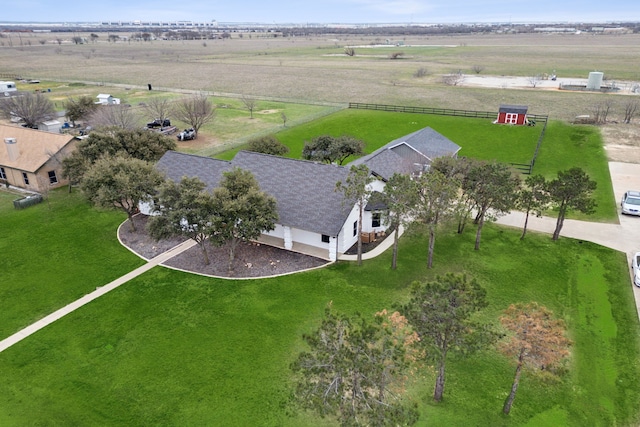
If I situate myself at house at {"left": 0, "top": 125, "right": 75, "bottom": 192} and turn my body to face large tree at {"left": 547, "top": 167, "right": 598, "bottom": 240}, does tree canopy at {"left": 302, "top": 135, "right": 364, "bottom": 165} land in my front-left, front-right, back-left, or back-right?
front-left

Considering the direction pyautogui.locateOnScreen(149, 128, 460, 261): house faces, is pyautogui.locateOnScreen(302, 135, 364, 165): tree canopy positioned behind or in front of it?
behind

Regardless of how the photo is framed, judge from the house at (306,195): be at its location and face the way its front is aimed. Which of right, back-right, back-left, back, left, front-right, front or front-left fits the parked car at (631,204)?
back-left

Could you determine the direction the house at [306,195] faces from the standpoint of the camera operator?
facing the viewer and to the left of the viewer

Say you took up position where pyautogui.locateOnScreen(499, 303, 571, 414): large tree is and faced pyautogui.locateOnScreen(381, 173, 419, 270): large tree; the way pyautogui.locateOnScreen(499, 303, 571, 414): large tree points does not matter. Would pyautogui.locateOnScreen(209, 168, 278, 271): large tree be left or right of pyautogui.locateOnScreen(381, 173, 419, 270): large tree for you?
left

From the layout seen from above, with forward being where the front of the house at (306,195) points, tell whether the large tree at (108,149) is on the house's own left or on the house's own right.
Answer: on the house's own right

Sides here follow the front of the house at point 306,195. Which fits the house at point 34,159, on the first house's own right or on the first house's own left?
on the first house's own right

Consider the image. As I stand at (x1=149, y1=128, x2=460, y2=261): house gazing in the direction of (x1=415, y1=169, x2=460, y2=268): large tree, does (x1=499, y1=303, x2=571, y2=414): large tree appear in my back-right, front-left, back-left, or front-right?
front-right

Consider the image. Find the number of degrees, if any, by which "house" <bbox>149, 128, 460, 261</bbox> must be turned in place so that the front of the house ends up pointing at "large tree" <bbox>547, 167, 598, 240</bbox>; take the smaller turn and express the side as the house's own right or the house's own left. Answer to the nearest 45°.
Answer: approximately 135° to the house's own left

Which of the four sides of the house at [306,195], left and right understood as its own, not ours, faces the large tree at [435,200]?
left

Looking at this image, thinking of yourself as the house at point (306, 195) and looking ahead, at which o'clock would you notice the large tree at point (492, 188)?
The large tree is roughly at 8 o'clock from the house.

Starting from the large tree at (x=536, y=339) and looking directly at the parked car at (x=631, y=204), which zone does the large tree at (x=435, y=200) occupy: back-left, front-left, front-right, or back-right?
front-left

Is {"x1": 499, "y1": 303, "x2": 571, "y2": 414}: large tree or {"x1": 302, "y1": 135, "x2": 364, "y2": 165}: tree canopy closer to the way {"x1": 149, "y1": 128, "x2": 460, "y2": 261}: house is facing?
the large tree

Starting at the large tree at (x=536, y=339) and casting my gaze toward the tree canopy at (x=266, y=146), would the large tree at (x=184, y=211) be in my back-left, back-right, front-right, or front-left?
front-left

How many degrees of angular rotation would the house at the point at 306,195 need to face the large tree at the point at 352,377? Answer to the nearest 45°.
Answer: approximately 45° to its left
